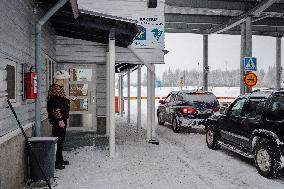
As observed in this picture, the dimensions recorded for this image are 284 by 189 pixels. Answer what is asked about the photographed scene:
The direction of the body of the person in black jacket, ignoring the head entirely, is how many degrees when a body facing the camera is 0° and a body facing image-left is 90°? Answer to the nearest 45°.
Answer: approximately 270°

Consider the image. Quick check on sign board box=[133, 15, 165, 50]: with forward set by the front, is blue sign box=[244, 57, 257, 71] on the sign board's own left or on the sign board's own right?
on the sign board's own left

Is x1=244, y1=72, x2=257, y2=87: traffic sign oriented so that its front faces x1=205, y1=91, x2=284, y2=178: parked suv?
yes
